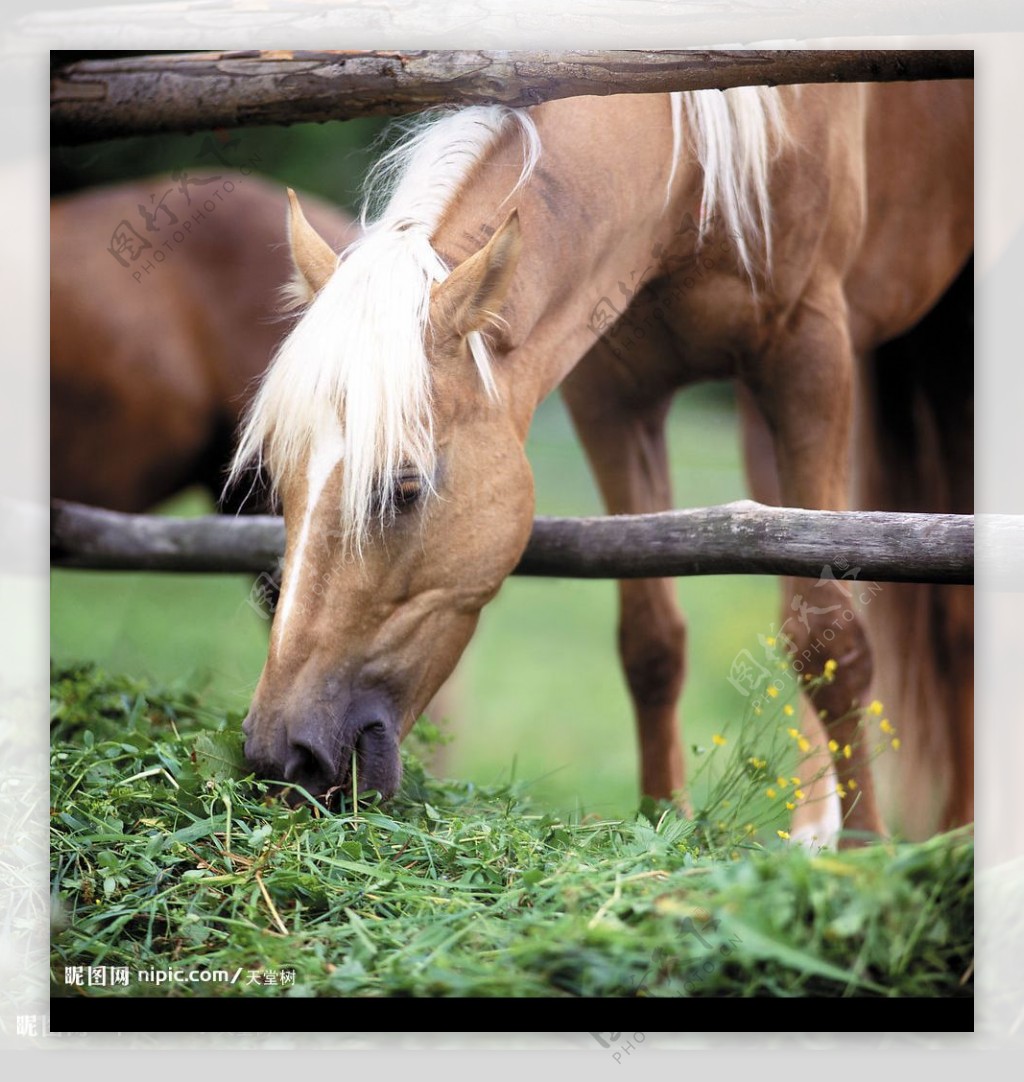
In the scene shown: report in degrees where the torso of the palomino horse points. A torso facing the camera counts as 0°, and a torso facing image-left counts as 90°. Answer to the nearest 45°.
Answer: approximately 45°

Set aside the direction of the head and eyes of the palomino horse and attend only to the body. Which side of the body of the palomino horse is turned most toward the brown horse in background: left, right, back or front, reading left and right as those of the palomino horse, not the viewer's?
right
